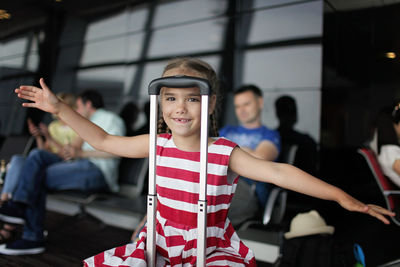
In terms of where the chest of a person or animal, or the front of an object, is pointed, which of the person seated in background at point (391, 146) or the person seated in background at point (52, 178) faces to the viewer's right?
the person seated in background at point (391, 146)

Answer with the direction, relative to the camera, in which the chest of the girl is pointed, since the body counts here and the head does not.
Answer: toward the camera

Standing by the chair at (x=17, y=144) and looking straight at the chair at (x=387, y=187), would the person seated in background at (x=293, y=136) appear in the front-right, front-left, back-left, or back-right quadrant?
front-left

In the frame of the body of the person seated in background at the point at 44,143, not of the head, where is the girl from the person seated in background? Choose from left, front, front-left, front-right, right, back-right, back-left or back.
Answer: left

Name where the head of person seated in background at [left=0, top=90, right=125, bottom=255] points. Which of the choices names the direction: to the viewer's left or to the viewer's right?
to the viewer's left

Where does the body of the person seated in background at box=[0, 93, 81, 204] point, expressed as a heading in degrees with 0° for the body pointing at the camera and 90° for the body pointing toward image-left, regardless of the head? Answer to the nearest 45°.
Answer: approximately 90°

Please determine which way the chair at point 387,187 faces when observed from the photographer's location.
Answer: facing to the right of the viewer
